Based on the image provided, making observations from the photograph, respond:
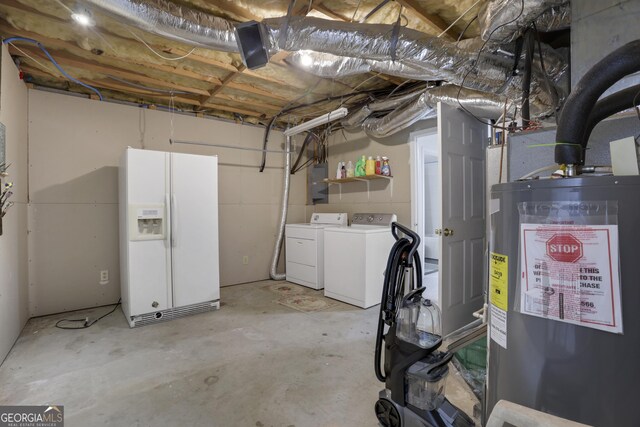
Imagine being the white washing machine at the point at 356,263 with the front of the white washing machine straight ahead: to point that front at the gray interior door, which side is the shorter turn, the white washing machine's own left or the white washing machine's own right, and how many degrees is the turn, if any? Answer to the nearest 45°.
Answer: approximately 90° to the white washing machine's own left

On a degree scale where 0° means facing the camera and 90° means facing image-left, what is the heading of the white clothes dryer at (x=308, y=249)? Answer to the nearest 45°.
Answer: approximately 45°

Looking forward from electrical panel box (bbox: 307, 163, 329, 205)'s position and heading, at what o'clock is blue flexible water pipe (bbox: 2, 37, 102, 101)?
The blue flexible water pipe is roughly at 12 o'clock from the electrical panel box.

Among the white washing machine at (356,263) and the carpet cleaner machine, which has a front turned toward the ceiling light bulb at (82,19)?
the white washing machine

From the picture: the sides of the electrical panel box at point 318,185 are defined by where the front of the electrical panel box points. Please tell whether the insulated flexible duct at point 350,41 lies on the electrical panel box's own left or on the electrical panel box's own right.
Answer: on the electrical panel box's own left

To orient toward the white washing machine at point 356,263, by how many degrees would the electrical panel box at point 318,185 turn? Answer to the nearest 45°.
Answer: approximately 45° to its left

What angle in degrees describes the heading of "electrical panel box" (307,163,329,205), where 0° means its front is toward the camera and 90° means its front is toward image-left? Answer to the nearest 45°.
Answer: approximately 45°

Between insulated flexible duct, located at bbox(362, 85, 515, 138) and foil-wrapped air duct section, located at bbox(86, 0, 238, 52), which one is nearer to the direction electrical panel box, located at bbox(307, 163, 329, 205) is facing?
the foil-wrapped air duct section

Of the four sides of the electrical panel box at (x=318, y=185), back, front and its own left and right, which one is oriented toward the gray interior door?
left

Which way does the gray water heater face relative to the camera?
toward the camera

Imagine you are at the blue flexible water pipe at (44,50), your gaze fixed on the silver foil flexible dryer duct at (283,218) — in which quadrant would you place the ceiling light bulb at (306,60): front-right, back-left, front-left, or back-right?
front-right

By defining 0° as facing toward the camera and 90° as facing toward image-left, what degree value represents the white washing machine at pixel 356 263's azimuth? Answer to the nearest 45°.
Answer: approximately 45°
